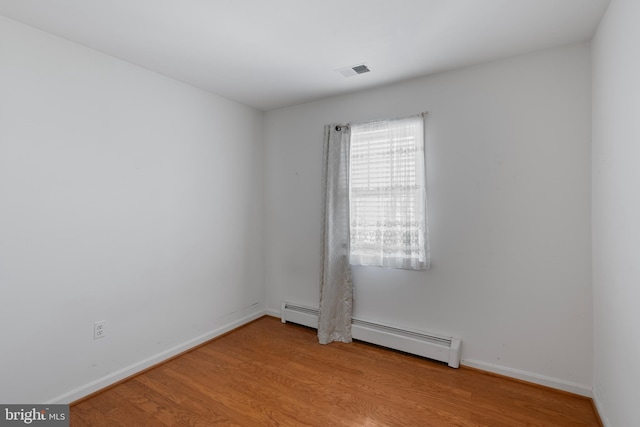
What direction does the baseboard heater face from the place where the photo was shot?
facing the viewer and to the left of the viewer
